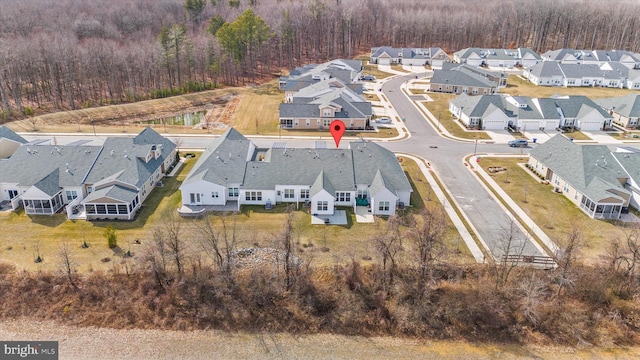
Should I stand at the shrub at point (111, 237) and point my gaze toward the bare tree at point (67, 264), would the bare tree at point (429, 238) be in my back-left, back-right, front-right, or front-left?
back-left

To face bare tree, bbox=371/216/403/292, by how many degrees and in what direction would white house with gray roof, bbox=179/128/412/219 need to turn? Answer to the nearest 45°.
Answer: approximately 135° to its right

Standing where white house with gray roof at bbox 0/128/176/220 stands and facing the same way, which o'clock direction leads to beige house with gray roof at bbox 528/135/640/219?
beige house with gray roof at bbox 528/135/640/219 is roughly at 4 o'clock from white house with gray roof at bbox 0/128/176/220.

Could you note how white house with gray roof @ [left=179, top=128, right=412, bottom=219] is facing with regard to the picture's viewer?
facing away from the viewer

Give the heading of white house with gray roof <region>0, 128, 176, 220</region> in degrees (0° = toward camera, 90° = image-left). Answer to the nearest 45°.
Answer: approximately 180°

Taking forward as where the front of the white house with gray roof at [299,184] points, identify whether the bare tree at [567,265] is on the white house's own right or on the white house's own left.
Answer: on the white house's own right

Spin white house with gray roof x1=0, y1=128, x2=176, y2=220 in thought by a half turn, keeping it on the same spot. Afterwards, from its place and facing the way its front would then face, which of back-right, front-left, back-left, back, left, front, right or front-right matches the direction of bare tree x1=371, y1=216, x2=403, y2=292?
front-left

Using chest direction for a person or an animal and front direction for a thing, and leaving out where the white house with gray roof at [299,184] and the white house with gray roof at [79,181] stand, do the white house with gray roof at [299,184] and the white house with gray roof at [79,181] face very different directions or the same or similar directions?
same or similar directions

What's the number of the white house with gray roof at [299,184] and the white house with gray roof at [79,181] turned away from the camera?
2

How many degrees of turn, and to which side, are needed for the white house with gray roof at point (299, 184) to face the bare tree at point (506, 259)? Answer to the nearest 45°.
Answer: approximately 135° to its right

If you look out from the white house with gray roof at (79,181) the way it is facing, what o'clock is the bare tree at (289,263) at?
The bare tree is roughly at 5 o'clock from the white house with gray roof.

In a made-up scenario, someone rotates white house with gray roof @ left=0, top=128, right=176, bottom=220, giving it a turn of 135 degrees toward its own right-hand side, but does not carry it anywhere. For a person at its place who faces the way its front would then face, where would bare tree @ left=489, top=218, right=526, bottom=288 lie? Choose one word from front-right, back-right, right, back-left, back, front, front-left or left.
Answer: front

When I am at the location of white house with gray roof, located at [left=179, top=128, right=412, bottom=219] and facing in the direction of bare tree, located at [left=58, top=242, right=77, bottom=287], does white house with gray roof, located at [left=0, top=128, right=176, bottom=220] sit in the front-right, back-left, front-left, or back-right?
front-right

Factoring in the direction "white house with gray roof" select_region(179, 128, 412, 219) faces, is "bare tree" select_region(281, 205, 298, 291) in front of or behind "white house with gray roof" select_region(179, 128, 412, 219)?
behind

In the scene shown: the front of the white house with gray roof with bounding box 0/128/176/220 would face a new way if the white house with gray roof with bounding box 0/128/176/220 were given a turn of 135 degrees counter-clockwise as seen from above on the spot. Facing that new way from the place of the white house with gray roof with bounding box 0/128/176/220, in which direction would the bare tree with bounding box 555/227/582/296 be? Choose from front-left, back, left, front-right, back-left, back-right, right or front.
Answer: left

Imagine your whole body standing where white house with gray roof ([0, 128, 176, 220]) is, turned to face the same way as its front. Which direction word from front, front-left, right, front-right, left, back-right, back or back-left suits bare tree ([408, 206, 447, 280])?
back-right
